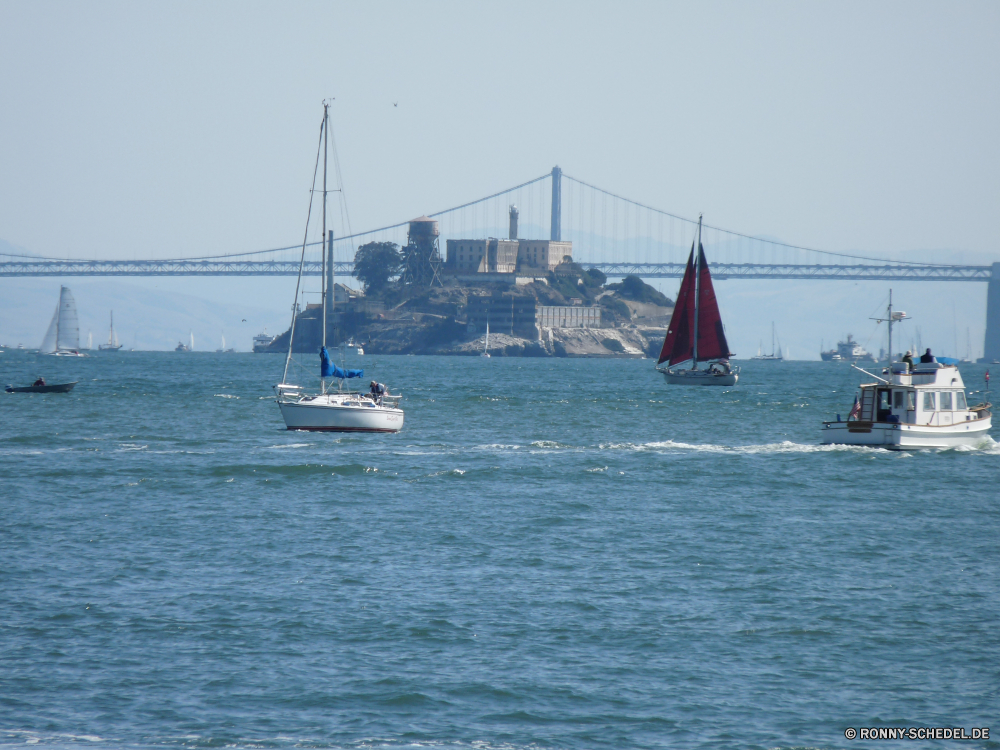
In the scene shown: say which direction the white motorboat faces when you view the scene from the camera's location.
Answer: facing away from the viewer and to the right of the viewer
